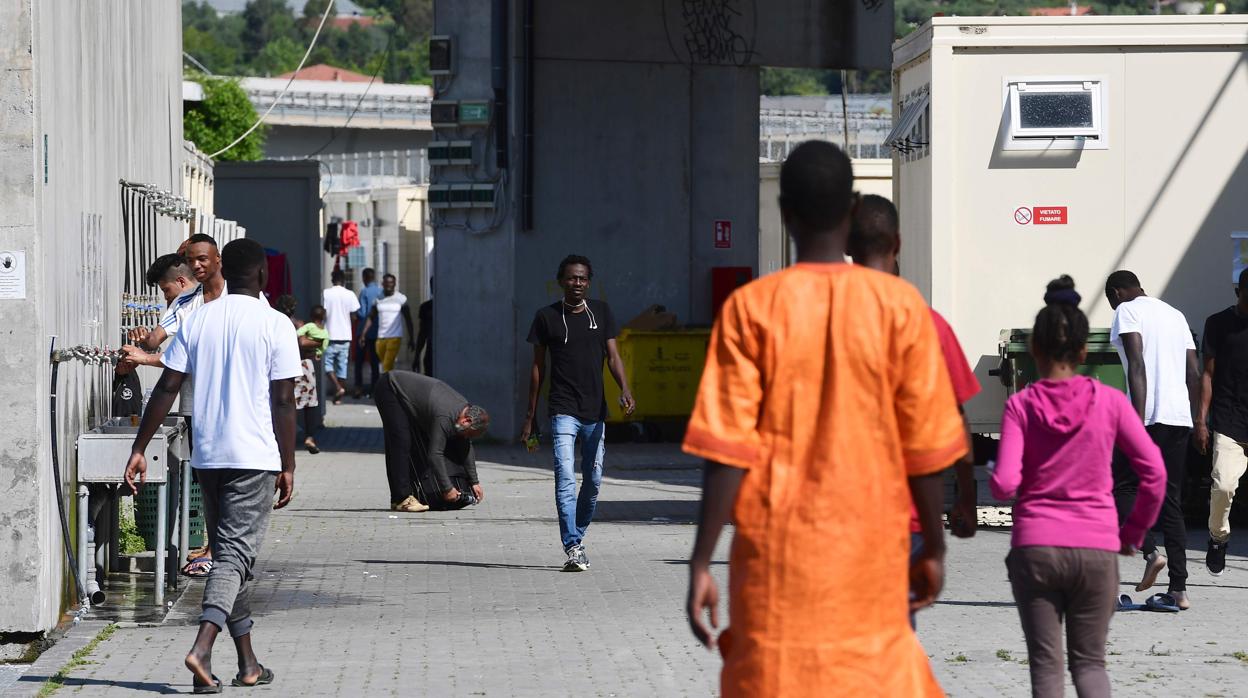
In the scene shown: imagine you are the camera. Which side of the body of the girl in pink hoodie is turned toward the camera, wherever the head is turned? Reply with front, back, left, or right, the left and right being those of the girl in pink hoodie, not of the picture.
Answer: back

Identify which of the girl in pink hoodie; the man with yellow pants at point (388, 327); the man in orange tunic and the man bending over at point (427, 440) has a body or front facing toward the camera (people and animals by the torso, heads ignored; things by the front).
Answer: the man with yellow pants

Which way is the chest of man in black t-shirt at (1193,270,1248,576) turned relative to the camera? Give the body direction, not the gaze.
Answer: toward the camera

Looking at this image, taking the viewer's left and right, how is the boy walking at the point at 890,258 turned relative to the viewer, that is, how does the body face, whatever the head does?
facing away from the viewer

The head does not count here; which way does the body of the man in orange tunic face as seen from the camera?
away from the camera

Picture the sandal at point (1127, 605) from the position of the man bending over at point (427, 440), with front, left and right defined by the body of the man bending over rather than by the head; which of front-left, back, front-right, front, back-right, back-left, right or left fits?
front-right

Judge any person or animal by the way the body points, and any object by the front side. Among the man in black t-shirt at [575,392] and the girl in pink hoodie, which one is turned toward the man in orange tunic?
the man in black t-shirt

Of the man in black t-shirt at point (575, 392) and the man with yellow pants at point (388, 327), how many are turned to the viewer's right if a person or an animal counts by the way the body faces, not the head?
0

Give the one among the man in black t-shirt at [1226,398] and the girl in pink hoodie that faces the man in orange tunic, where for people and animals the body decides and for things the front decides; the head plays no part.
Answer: the man in black t-shirt

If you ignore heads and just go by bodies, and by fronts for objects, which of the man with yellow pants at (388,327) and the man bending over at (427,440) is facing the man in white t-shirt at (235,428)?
the man with yellow pants

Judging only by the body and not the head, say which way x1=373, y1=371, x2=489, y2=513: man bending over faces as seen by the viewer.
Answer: to the viewer's right

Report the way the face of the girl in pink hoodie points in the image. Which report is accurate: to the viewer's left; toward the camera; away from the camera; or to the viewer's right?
away from the camera

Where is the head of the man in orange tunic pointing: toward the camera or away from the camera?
away from the camera

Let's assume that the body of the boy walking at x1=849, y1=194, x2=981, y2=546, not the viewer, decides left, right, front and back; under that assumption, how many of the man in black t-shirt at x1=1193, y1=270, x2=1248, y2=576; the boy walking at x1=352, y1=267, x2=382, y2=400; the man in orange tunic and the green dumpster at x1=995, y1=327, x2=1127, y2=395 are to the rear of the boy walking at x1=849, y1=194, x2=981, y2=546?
1
